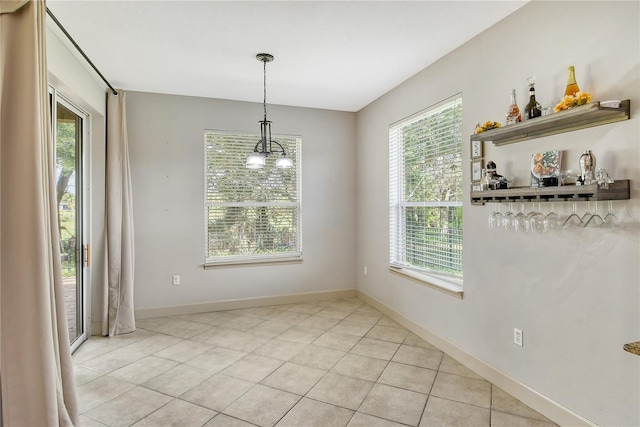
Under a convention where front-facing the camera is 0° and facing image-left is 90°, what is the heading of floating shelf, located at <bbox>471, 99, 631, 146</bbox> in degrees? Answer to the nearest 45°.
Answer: approximately 45°

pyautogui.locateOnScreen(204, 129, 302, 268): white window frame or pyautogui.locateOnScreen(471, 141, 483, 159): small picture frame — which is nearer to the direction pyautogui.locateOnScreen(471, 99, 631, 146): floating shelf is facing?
the white window frame

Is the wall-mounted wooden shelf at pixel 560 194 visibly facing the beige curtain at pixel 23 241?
yes

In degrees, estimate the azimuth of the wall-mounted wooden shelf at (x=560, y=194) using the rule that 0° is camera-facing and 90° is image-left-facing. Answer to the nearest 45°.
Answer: approximately 45°

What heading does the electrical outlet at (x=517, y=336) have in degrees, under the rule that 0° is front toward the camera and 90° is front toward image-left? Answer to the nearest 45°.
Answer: approximately 45°

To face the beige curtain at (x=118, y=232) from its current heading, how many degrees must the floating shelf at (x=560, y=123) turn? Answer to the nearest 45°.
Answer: approximately 45° to its right

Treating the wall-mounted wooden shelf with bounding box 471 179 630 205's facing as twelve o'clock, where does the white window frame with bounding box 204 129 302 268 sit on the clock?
The white window frame is roughly at 2 o'clock from the wall-mounted wooden shelf.

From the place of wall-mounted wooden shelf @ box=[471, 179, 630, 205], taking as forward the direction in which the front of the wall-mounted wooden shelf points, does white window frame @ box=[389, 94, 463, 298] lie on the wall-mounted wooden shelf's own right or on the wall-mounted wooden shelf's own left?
on the wall-mounted wooden shelf's own right
